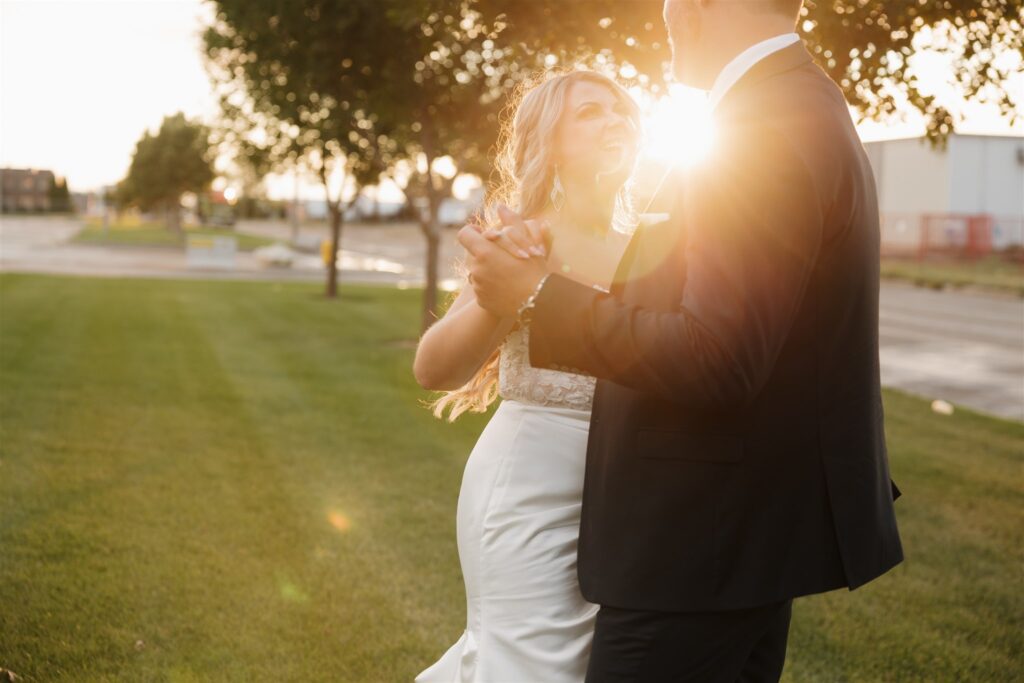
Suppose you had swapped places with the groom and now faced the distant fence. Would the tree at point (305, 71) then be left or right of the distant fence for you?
left

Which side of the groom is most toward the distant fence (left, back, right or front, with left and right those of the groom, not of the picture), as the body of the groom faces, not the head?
right

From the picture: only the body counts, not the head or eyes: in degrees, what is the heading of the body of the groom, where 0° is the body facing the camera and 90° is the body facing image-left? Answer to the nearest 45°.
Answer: approximately 90°

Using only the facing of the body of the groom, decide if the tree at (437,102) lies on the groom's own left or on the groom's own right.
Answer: on the groom's own right

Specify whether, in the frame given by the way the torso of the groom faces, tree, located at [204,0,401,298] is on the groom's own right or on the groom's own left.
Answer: on the groom's own right

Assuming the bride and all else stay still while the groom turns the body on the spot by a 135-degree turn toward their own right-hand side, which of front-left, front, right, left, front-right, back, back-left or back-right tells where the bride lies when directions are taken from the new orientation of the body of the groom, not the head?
left
